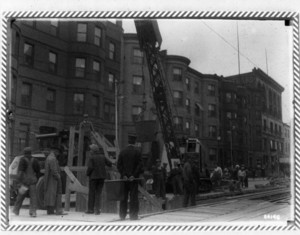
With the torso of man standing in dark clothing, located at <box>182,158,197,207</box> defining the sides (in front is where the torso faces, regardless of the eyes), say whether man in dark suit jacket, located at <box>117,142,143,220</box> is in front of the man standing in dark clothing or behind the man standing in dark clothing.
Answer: behind

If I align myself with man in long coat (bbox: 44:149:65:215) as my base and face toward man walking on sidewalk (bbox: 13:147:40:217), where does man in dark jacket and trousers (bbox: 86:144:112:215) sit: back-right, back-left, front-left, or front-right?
back-left

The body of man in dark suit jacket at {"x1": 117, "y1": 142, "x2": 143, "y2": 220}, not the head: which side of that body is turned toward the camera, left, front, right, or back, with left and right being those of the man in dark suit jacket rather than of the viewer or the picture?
back

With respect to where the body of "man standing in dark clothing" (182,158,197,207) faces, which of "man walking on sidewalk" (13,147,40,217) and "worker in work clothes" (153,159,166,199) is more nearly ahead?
the worker in work clothes

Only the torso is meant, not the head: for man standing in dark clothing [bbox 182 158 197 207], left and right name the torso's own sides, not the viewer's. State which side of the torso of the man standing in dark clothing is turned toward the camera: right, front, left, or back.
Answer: back
